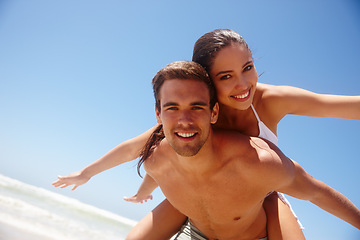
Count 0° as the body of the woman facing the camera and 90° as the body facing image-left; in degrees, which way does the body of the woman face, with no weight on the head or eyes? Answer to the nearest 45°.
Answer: approximately 0°

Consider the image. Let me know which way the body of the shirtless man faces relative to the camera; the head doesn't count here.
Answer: toward the camera
